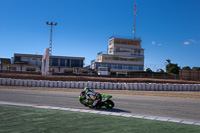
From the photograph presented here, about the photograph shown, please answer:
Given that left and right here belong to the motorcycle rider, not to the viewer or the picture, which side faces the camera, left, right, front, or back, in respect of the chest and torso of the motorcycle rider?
left

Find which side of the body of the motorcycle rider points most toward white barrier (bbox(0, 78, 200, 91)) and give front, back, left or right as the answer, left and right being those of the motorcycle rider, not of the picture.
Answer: right
